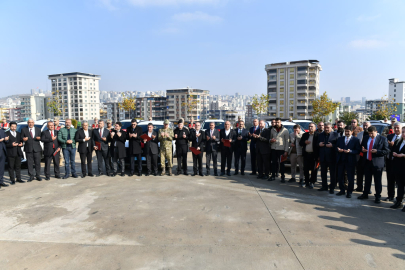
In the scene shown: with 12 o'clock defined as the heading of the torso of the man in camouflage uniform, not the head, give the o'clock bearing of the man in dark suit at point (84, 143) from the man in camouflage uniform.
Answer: The man in dark suit is roughly at 3 o'clock from the man in camouflage uniform.

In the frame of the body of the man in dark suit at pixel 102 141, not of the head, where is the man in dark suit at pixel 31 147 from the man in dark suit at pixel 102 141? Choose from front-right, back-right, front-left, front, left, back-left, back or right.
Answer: right

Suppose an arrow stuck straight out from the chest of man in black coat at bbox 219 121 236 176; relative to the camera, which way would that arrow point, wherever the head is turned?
toward the camera

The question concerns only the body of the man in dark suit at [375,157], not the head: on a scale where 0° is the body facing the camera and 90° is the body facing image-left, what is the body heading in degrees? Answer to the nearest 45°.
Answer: approximately 45°

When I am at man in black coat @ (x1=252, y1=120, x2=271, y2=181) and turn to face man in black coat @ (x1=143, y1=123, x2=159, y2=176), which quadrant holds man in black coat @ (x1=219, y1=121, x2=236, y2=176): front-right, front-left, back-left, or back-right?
front-right

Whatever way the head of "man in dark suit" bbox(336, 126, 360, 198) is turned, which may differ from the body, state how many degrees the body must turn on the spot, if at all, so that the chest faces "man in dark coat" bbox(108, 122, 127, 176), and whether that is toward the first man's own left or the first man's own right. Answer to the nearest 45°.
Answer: approximately 45° to the first man's own right

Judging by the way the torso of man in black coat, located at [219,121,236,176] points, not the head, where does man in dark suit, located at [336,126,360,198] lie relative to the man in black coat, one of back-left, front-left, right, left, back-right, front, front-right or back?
front-left

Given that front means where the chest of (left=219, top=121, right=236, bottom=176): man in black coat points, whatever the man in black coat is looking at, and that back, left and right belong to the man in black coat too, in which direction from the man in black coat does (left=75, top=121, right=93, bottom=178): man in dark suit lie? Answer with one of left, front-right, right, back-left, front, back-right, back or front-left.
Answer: right

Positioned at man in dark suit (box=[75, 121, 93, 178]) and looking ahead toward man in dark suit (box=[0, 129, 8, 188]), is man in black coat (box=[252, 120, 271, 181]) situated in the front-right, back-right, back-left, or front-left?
back-left

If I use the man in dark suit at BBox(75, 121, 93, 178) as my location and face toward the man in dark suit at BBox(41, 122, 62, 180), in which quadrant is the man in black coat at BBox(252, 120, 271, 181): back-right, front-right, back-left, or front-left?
back-left

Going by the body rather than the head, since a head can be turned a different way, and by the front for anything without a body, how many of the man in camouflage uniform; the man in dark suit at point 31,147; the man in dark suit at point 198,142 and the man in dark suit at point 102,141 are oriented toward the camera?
4

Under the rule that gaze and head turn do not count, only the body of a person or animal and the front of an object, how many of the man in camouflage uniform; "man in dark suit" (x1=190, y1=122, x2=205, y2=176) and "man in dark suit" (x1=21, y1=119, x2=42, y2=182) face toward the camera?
3

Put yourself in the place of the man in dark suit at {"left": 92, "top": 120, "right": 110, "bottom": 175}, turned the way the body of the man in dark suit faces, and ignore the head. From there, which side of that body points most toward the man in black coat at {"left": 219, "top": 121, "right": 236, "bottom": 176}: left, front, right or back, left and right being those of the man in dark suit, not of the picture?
left

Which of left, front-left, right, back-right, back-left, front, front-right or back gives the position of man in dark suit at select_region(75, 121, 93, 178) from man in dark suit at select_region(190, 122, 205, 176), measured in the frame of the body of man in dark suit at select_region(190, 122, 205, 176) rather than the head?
right

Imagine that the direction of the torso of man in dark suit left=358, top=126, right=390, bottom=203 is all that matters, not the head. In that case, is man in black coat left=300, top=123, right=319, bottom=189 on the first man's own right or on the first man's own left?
on the first man's own right
